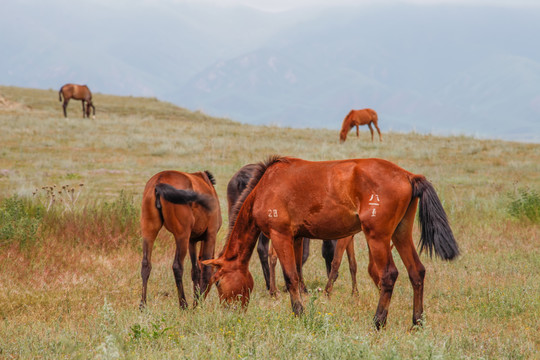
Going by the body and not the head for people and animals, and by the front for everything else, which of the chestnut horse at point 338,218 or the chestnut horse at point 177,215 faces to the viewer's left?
the chestnut horse at point 338,218

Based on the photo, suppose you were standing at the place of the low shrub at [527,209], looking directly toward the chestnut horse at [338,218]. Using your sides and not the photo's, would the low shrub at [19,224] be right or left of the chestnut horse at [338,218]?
right

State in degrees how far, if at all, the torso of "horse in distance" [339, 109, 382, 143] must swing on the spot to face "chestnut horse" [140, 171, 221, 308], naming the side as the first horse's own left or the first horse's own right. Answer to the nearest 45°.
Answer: approximately 90° to the first horse's own left

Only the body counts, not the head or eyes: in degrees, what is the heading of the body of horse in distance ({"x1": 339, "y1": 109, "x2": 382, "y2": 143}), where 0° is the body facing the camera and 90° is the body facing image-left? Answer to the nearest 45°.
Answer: approximately 90°

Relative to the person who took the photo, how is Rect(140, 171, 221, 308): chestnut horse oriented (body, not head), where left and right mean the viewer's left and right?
facing away from the viewer and to the right of the viewer

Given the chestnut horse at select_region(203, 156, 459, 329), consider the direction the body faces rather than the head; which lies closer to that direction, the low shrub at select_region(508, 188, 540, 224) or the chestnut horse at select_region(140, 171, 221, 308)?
the chestnut horse

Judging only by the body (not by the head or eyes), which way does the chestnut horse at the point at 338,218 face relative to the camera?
to the viewer's left

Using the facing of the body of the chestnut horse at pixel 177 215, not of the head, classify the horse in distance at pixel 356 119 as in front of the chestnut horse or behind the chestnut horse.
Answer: in front

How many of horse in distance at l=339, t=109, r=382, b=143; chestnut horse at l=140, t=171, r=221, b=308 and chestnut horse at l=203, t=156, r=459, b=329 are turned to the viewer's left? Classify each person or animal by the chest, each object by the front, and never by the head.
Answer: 2

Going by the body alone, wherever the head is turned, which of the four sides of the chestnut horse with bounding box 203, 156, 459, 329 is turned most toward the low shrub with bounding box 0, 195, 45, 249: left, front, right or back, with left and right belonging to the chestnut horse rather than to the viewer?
front
